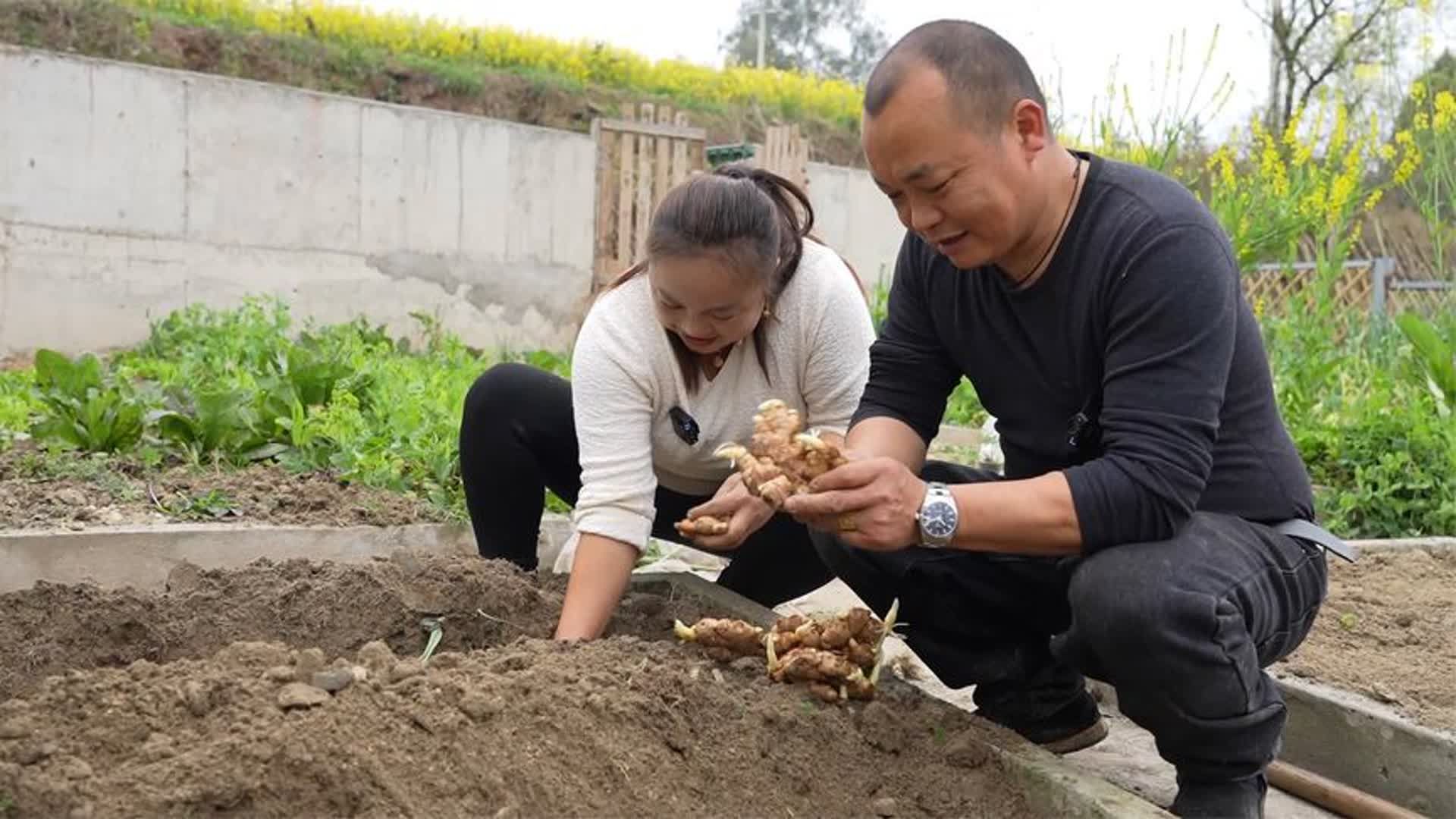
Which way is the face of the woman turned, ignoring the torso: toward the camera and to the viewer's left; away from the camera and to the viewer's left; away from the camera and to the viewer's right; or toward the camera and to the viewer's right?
toward the camera and to the viewer's right

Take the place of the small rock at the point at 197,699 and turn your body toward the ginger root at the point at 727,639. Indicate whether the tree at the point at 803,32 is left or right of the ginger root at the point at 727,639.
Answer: left

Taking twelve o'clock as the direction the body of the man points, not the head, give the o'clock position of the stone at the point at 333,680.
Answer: The stone is roughly at 1 o'clock from the man.

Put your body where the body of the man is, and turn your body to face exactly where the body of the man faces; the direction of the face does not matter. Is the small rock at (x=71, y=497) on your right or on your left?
on your right

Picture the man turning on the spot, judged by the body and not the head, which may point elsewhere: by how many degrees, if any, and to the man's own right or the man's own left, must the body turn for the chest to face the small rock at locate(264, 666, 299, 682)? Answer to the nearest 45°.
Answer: approximately 45° to the man's own right

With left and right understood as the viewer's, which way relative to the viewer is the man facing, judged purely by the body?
facing the viewer and to the left of the viewer

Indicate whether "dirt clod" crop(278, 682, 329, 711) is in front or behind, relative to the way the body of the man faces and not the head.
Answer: in front

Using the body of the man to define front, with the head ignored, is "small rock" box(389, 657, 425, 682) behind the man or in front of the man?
in front

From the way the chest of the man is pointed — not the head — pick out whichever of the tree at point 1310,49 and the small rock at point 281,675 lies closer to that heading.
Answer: the small rock

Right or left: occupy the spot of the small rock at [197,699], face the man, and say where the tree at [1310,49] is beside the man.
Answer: left

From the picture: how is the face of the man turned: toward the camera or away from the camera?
toward the camera

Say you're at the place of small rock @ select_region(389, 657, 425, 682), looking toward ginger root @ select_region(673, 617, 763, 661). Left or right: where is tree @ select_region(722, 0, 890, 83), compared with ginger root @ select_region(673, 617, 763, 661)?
left

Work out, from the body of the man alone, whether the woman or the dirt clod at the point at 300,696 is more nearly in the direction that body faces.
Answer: the dirt clod
